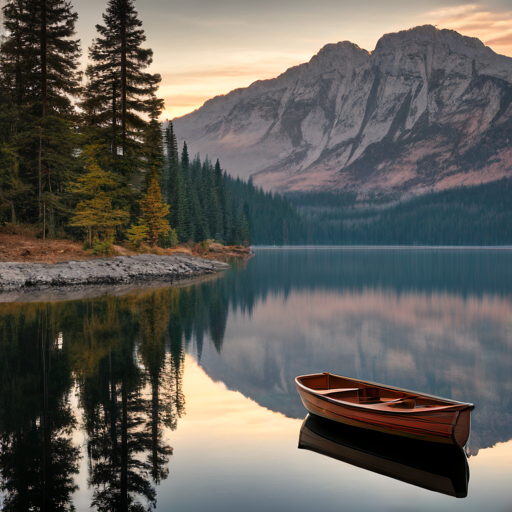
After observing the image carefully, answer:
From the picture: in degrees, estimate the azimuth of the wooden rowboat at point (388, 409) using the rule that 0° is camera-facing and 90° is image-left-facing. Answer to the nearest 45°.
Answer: approximately 315°
